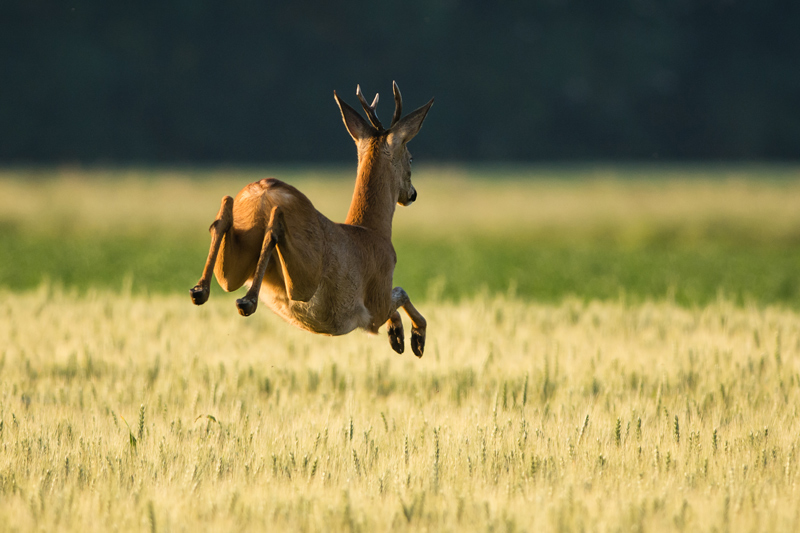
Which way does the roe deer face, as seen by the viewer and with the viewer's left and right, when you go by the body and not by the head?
facing away from the viewer and to the right of the viewer
